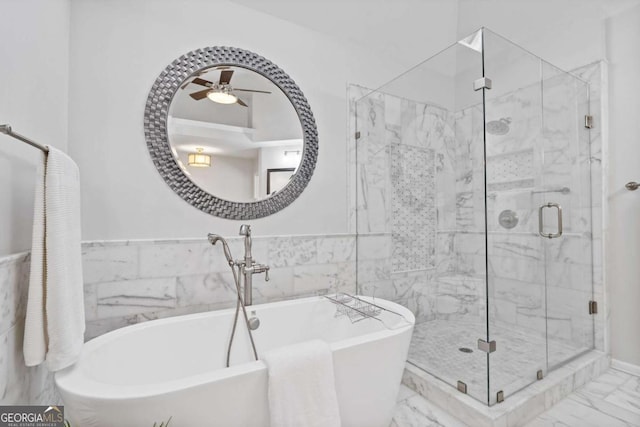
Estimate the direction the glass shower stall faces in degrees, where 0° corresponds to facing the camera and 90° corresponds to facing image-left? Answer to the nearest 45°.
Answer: approximately 315°

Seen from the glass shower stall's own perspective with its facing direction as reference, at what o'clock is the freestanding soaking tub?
The freestanding soaking tub is roughly at 3 o'clock from the glass shower stall.

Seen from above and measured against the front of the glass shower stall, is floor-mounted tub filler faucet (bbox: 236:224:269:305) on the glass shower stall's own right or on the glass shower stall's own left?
on the glass shower stall's own right

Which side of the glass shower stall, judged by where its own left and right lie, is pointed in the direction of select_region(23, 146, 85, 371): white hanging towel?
right

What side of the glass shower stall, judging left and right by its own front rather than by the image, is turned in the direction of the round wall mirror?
right

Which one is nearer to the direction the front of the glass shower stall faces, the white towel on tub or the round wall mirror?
the white towel on tub

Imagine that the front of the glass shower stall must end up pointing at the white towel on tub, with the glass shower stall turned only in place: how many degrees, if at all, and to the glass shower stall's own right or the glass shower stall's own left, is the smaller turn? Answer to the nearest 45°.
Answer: approximately 90° to the glass shower stall's own right
